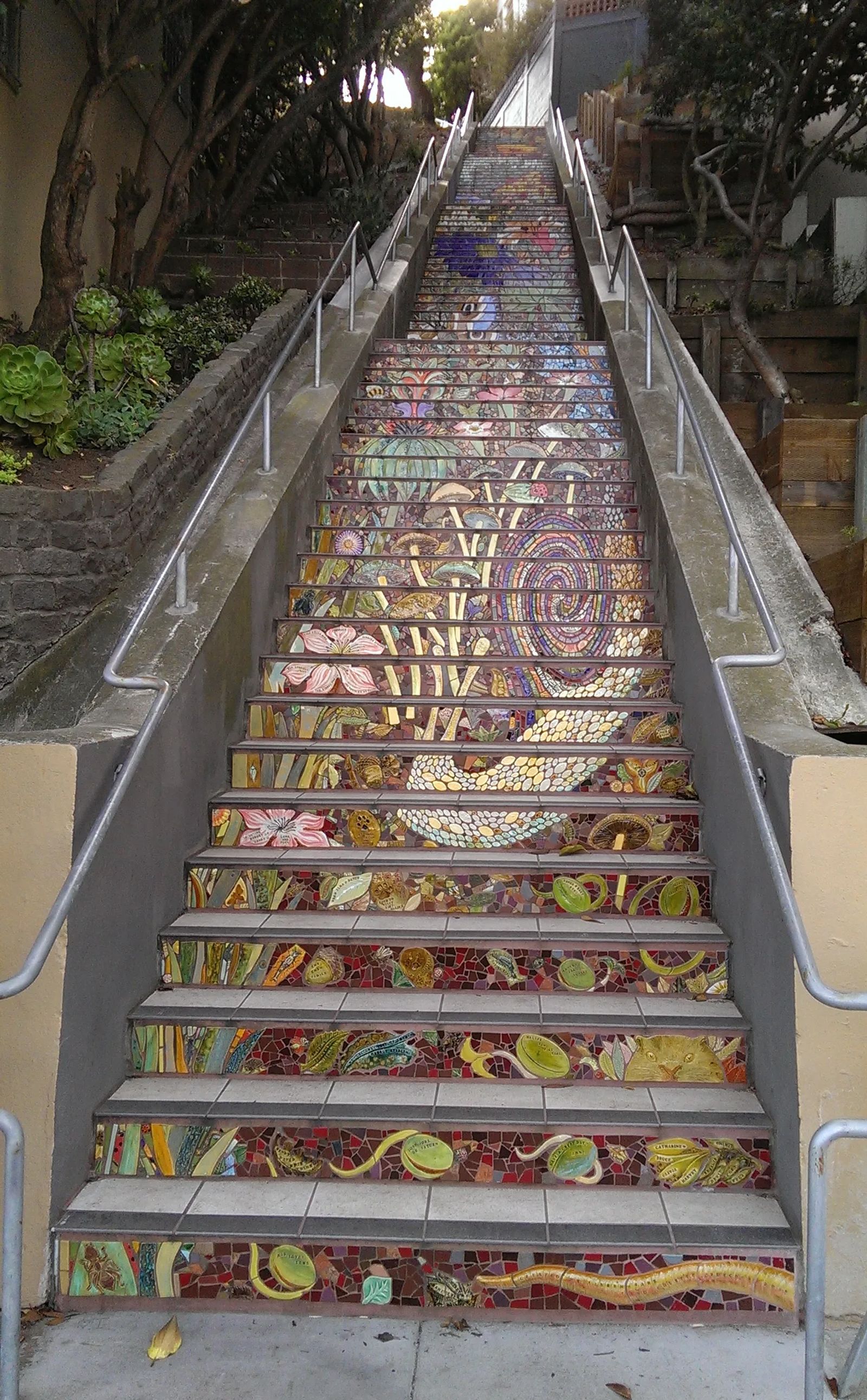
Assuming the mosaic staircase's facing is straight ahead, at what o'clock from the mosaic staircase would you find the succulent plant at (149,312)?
The succulent plant is roughly at 5 o'clock from the mosaic staircase.

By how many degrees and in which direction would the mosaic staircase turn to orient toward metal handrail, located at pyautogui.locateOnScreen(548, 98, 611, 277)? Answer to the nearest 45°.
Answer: approximately 180°

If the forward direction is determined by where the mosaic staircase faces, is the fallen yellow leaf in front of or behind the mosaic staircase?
in front

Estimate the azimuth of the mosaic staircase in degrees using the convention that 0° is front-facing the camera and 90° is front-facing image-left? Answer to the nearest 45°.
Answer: approximately 0°

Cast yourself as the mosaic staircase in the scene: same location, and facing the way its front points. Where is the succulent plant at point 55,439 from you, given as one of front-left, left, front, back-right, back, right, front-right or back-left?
back-right

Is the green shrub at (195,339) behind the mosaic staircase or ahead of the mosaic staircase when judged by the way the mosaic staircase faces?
behind

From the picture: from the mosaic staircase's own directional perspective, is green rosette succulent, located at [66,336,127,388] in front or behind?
behind

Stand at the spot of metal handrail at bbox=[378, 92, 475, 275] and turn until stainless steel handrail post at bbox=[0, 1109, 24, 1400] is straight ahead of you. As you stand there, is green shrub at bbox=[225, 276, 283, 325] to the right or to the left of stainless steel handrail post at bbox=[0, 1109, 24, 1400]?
right

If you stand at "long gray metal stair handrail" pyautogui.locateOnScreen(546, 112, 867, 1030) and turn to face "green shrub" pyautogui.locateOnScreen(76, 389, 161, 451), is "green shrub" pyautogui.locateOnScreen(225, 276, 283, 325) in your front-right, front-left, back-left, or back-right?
front-right

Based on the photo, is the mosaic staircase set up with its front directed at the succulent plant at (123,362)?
no

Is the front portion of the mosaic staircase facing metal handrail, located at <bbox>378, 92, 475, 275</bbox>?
no

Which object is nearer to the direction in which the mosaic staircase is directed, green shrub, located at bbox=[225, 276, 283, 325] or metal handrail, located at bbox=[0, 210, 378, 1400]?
the metal handrail
